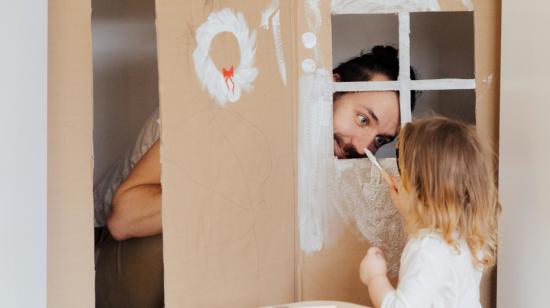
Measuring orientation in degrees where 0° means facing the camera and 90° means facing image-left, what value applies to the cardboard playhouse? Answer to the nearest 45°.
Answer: approximately 0°
